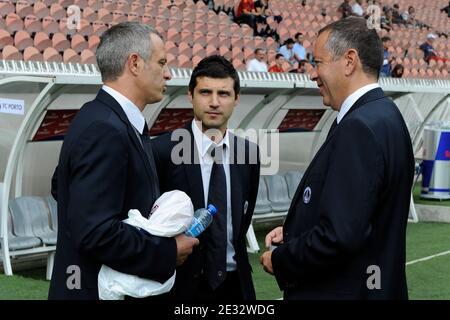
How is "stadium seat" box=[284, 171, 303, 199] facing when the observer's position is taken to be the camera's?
facing the viewer

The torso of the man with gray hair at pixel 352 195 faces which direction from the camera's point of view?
to the viewer's left

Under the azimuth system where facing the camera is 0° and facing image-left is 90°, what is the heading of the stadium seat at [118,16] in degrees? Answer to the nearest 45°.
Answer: approximately 315°

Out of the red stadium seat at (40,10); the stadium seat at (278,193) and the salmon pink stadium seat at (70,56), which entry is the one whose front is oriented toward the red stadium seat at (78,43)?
the red stadium seat at (40,10)

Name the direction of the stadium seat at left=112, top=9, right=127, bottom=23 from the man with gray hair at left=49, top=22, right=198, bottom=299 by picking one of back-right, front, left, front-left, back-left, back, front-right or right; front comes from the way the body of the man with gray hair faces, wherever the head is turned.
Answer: left

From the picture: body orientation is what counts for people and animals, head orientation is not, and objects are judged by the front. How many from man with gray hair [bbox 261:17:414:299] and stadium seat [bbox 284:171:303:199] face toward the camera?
1

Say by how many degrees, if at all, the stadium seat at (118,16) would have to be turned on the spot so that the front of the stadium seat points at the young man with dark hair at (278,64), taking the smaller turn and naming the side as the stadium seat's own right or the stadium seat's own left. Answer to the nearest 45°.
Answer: approximately 45° to the stadium seat's own left

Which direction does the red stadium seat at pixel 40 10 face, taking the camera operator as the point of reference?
facing the viewer and to the right of the viewer

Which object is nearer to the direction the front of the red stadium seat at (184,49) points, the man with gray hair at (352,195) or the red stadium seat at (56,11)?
the man with gray hair

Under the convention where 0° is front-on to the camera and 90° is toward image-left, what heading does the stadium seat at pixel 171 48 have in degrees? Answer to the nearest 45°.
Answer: approximately 315°

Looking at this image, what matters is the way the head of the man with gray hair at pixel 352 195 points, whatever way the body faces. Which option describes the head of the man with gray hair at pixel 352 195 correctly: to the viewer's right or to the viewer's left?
to the viewer's left

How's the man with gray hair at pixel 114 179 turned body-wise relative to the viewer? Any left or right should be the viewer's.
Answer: facing to the right of the viewer
